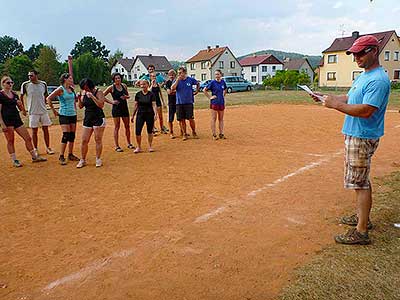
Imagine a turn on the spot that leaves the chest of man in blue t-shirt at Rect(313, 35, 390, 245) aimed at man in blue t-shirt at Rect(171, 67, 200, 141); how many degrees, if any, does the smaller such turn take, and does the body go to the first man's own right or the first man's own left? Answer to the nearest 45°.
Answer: approximately 45° to the first man's own right

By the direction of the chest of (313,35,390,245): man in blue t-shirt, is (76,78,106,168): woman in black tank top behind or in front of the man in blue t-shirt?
in front

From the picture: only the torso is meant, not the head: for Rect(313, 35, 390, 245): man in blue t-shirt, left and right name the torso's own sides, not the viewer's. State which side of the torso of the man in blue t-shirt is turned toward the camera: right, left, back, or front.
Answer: left

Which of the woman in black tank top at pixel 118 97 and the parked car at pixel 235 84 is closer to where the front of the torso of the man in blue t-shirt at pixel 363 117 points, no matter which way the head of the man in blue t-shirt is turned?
the woman in black tank top

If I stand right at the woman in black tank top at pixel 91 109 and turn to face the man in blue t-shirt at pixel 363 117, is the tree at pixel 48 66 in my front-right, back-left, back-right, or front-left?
back-left

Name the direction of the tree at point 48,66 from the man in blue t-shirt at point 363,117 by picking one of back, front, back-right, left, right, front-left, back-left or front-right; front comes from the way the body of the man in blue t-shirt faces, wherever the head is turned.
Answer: front-right

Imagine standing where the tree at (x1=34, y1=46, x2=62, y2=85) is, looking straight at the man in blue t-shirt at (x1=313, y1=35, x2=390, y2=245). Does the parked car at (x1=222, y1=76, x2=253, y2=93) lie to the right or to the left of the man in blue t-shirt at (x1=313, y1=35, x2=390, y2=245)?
left

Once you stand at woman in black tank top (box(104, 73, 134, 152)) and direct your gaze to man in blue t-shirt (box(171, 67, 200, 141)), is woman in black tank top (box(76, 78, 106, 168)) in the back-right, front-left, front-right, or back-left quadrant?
back-right

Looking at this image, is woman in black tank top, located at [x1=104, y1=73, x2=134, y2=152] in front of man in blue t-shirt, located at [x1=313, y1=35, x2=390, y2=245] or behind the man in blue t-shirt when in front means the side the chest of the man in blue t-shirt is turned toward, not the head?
in front

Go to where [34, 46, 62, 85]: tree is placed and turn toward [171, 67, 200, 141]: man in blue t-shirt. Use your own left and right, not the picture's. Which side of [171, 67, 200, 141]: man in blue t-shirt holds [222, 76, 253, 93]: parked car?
left

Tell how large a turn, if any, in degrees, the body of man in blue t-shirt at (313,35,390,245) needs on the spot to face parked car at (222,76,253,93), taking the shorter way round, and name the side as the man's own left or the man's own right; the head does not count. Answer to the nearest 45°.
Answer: approximately 90° to the man's own right
